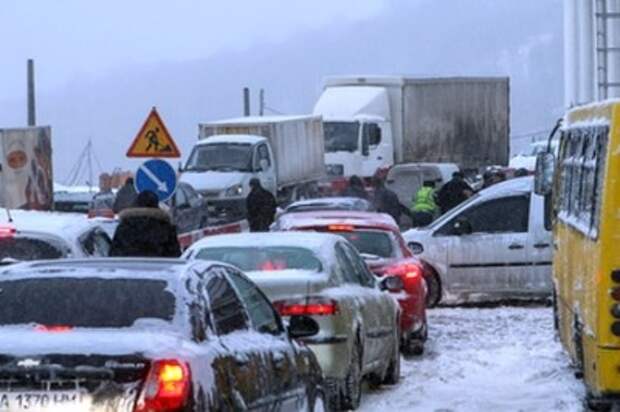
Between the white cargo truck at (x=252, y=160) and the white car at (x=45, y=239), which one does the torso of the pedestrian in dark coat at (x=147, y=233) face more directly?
the white cargo truck

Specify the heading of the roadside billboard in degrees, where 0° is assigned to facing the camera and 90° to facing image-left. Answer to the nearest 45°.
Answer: approximately 0°

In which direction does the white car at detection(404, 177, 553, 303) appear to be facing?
to the viewer's left

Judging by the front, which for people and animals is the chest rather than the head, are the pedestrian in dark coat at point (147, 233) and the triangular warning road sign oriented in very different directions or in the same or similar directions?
very different directions

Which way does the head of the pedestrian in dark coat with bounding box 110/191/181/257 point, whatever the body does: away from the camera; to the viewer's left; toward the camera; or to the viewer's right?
away from the camera

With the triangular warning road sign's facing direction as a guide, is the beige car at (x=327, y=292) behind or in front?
in front

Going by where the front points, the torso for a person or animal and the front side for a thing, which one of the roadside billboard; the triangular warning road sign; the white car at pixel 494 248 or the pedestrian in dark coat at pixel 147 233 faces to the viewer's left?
the white car

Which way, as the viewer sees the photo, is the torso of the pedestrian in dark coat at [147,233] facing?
away from the camera

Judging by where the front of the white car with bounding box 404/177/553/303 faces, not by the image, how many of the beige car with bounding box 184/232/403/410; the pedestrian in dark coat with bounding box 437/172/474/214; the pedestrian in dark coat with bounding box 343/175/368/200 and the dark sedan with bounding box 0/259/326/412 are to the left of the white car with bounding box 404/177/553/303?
2

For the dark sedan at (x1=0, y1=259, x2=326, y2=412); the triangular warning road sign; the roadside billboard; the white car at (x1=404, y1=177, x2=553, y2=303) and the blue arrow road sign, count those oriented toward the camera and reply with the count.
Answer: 3
